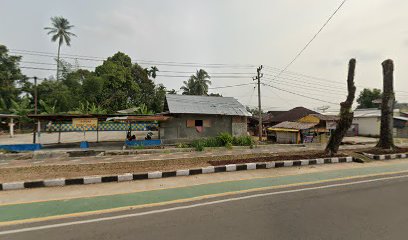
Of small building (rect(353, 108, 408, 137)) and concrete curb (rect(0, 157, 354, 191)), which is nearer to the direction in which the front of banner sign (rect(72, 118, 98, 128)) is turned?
the concrete curb

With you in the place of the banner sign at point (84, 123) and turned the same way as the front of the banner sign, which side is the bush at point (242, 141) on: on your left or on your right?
on your left

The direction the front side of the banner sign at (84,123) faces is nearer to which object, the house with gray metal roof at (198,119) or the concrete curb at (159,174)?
the concrete curb

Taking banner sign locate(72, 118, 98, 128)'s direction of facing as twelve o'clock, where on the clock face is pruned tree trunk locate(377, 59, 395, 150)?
The pruned tree trunk is roughly at 10 o'clock from the banner sign.

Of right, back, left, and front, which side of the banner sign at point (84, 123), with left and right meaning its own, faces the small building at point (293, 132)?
left

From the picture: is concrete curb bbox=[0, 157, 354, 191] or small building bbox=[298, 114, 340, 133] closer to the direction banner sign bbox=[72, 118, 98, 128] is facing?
the concrete curb

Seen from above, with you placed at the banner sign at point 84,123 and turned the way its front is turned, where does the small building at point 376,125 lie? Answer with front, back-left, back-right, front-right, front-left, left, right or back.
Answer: left

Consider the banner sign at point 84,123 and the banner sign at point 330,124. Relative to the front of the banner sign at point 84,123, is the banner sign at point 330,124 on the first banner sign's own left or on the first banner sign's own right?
on the first banner sign's own left

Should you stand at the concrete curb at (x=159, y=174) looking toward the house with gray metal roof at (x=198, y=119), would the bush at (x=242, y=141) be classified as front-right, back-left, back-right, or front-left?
front-right

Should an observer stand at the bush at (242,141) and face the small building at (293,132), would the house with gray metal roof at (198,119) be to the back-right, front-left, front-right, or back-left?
back-left

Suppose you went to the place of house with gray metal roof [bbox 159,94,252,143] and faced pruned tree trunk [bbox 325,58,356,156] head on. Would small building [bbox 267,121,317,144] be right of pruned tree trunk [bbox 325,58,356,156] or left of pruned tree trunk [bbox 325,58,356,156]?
left

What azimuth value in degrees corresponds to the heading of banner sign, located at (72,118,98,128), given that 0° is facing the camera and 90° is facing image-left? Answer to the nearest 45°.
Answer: approximately 0°

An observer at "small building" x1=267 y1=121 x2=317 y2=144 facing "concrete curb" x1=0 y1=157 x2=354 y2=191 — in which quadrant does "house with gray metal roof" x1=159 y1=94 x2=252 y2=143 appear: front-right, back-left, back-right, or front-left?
front-right

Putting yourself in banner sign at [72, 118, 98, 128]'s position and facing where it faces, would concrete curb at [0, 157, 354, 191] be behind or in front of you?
in front
